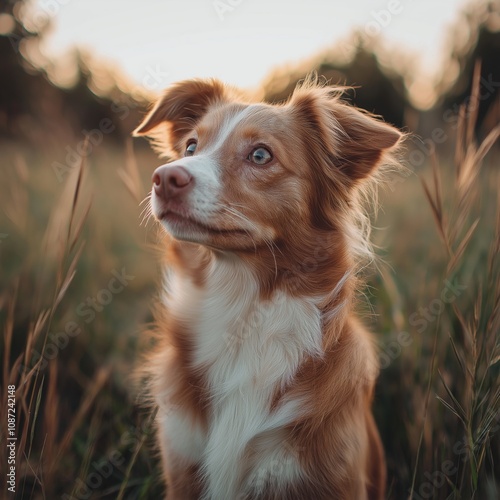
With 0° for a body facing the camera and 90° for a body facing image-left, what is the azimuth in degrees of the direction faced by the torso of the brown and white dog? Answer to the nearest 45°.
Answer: approximately 45°

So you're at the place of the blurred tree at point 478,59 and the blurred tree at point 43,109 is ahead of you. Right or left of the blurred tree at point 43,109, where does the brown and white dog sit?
left

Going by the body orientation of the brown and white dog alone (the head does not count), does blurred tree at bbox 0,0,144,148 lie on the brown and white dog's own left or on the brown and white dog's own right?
on the brown and white dog's own right

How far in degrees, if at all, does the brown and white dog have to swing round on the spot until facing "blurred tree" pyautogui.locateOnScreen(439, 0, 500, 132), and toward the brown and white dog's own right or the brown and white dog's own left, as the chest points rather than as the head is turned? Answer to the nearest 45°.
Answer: approximately 180°
